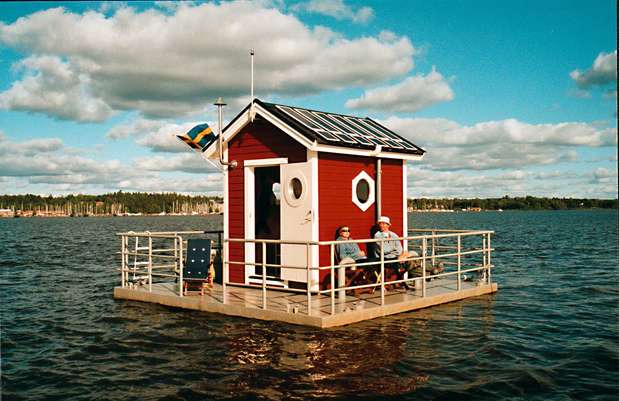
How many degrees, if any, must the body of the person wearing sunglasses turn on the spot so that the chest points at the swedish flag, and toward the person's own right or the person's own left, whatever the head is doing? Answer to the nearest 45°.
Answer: approximately 180°

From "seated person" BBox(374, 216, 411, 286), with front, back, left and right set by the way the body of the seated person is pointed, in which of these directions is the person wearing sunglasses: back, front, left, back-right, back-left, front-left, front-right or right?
right

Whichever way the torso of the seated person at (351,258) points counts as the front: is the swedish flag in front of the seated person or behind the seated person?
behind

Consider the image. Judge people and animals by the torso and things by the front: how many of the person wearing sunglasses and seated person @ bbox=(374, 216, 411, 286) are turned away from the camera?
0

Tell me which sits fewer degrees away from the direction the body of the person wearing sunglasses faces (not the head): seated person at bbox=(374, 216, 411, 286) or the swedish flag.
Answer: the seated person

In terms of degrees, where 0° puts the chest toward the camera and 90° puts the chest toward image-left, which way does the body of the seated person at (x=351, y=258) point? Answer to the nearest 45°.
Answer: approximately 315°

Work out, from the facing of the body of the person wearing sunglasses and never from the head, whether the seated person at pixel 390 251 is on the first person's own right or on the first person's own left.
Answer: on the first person's own left

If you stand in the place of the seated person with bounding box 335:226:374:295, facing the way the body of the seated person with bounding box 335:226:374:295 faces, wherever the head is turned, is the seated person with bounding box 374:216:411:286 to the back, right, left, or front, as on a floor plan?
left

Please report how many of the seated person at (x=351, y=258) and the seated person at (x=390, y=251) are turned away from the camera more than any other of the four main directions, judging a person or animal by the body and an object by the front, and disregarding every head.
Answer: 0

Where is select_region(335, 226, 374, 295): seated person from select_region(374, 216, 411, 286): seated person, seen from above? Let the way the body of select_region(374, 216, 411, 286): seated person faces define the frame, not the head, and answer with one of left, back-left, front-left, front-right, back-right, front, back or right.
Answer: right

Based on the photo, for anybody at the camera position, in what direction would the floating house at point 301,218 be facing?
facing the viewer and to the left of the viewer
